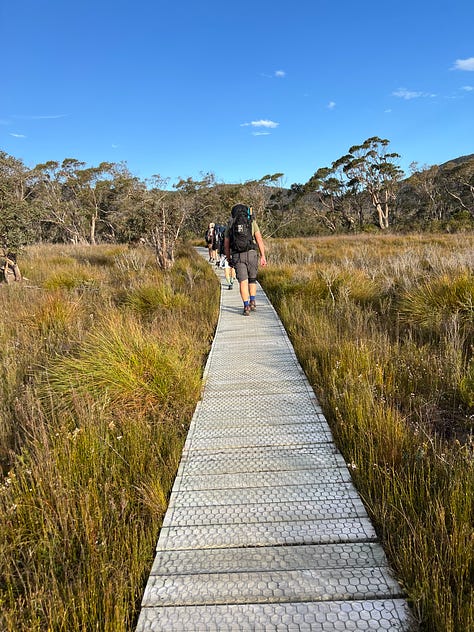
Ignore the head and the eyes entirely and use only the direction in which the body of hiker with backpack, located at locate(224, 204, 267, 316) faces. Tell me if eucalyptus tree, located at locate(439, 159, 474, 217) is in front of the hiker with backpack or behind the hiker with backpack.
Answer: in front

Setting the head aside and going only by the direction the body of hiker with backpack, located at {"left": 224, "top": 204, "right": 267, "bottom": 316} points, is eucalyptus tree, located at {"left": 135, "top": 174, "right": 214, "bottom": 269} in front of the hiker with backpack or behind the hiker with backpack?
in front

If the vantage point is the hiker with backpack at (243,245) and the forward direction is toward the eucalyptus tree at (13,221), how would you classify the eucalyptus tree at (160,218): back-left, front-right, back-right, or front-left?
front-right

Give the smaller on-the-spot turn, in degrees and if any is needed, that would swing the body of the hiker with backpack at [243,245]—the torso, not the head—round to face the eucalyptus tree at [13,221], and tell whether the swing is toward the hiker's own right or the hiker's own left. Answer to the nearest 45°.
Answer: approximately 45° to the hiker's own left

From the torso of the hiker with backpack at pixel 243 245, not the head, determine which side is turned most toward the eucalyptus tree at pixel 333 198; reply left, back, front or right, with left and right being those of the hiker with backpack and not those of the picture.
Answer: front

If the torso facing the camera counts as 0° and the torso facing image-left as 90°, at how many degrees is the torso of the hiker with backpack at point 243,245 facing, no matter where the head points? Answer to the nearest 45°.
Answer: approximately 180°

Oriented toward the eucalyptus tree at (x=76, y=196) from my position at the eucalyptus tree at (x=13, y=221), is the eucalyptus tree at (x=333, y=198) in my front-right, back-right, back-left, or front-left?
front-right

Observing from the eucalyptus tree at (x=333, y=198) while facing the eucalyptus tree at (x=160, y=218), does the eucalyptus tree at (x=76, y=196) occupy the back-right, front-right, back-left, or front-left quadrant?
front-right
